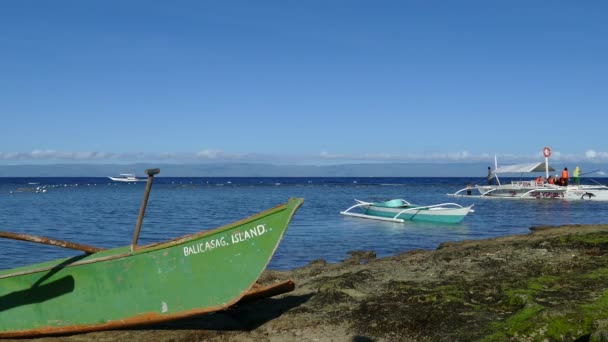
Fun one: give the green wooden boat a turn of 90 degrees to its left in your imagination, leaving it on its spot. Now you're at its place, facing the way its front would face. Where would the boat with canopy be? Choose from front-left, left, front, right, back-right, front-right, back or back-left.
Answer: front-right

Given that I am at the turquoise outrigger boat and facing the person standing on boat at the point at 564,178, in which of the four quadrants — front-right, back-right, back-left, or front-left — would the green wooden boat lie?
back-right

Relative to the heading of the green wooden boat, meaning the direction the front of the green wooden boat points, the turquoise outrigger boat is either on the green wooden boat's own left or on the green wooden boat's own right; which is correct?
on the green wooden boat's own left

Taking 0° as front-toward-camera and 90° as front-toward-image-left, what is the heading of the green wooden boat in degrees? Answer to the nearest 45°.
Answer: approximately 270°

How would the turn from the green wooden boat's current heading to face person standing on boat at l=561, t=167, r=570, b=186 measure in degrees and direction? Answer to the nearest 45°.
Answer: approximately 45° to its left
